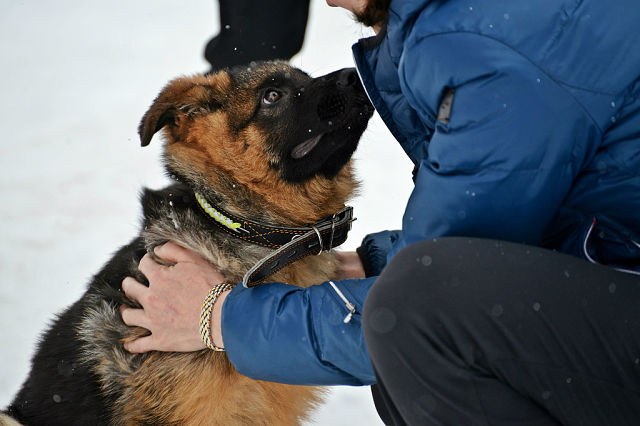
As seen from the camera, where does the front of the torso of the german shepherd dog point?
to the viewer's right

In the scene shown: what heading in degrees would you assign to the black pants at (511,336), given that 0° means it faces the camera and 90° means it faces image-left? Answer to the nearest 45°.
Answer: approximately 90°

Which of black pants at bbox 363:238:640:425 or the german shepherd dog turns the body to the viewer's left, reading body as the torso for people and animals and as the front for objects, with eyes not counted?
the black pants

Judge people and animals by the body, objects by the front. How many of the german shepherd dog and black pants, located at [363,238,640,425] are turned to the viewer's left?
1

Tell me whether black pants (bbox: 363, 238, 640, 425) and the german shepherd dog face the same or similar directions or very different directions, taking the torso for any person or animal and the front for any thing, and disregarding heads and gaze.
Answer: very different directions

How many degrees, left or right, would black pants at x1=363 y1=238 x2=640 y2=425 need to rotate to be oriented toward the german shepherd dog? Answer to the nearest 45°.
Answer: approximately 45° to its right
